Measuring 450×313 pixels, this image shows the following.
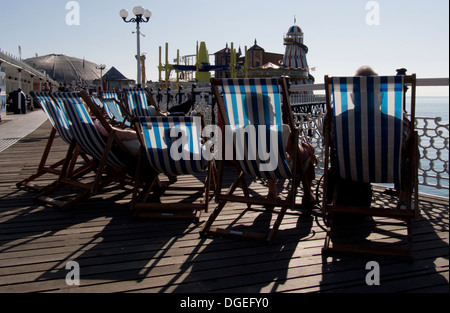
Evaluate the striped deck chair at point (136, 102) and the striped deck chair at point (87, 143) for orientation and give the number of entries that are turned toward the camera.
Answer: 0

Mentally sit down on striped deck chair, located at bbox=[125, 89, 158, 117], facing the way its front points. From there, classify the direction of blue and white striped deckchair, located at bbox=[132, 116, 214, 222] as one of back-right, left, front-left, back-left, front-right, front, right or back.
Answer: back-right

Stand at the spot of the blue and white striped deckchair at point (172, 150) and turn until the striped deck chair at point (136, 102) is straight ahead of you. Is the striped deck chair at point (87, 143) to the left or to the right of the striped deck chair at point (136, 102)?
left

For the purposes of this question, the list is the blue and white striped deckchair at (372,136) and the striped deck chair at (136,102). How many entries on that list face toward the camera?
0

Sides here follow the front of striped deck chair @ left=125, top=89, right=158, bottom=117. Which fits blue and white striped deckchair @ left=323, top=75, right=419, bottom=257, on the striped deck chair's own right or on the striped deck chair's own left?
on the striped deck chair's own right

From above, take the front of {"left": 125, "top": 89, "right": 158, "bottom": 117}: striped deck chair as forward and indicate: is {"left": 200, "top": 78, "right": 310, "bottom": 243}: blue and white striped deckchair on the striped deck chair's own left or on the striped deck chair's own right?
on the striped deck chair's own right

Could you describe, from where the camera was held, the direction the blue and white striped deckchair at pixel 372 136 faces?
facing away from the viewer

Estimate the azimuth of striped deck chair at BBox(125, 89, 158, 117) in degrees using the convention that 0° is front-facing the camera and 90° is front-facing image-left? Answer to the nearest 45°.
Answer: approximately 225°

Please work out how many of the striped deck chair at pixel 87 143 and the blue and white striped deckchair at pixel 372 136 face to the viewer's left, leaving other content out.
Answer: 0

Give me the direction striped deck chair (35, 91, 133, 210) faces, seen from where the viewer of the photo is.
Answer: facing away from the viewer and to the right of the viewer
